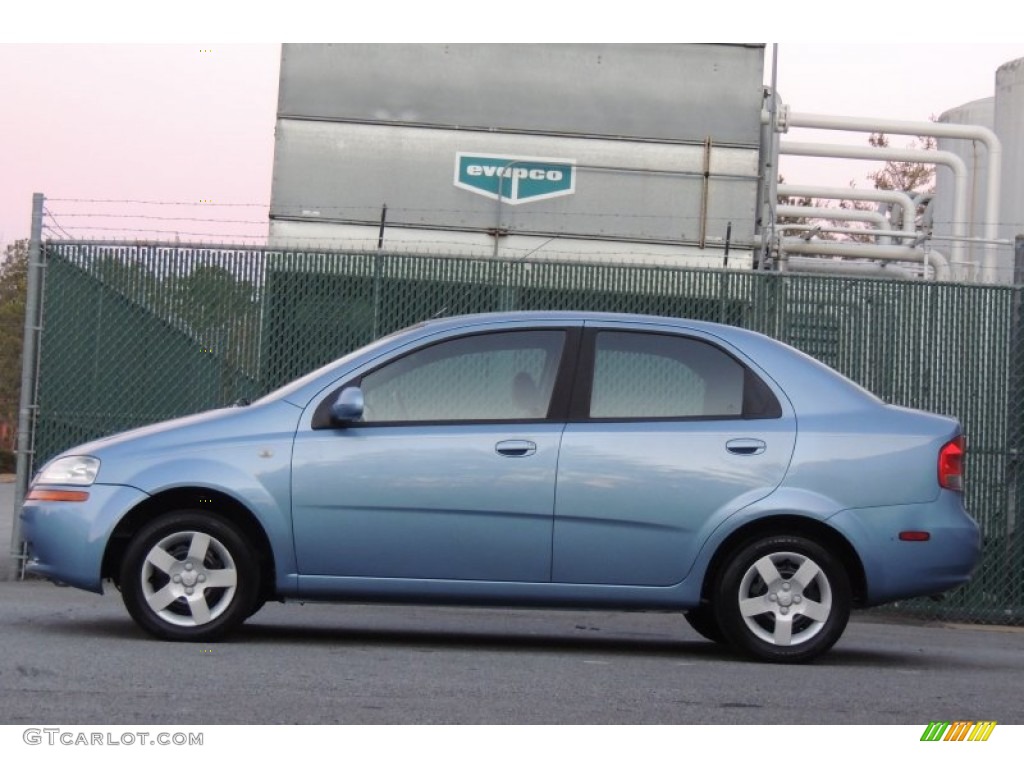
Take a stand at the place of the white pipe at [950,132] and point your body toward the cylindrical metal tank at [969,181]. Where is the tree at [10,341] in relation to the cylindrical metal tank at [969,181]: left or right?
left

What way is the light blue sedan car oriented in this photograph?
to the viewer's left

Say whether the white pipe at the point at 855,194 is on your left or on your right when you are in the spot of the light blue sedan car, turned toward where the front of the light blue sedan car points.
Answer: on your right

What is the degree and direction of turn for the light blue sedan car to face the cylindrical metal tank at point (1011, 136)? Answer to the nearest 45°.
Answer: approximately 135° to its right

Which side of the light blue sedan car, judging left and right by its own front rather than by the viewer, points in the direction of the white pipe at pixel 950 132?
right

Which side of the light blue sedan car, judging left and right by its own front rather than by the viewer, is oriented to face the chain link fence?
right

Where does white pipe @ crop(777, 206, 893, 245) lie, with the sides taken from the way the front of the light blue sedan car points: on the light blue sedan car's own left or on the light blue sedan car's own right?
on the light blue sedan car's own right

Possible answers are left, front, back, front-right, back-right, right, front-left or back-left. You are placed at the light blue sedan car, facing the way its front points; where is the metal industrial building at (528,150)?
right
